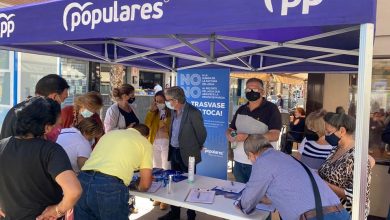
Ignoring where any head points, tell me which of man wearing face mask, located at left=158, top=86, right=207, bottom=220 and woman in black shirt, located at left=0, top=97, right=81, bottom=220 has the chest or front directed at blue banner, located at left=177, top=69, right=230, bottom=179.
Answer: the woman in black shirt

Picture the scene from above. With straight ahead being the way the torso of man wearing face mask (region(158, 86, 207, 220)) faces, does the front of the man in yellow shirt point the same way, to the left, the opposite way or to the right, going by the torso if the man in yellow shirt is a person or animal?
the opposite way

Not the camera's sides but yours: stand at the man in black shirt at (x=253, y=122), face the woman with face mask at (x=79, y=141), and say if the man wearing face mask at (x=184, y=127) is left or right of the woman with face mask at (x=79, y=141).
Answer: right

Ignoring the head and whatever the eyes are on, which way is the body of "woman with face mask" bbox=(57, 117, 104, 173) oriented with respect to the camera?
to the viewer's right

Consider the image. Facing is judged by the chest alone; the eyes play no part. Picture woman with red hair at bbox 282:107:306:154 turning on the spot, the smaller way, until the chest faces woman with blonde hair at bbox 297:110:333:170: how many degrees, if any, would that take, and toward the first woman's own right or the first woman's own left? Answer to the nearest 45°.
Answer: approximately 90° to the first woman's own left

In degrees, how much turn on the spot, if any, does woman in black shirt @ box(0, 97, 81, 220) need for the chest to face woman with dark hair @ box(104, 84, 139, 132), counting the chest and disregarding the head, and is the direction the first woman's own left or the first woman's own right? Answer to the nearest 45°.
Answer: approximately 45° to the first woman's own left

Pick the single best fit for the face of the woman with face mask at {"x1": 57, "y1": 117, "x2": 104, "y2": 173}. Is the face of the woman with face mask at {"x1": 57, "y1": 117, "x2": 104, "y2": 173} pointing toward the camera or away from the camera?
away from the camera
